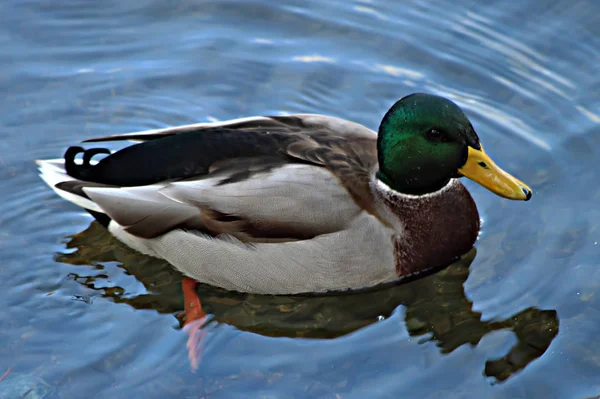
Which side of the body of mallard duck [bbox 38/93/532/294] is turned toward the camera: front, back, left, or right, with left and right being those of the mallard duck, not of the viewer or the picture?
right
